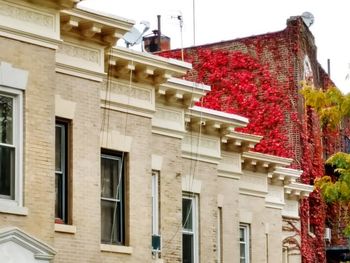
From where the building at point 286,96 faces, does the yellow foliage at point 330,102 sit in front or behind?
in front

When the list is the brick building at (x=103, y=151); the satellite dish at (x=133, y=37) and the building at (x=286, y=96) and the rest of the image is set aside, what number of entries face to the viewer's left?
0

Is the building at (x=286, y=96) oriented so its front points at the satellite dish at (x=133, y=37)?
no

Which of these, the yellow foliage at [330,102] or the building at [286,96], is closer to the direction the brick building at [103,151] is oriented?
the yellow foliage

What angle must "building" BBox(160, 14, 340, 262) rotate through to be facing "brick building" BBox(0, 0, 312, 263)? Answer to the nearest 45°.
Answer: approximately 45° to its right

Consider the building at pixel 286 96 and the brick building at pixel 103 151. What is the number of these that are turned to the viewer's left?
0

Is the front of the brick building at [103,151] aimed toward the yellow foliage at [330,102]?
no

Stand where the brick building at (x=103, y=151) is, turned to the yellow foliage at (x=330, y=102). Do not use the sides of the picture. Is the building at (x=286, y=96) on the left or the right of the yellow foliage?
left

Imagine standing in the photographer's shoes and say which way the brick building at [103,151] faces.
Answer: facing the viewer and to the right of the viewer

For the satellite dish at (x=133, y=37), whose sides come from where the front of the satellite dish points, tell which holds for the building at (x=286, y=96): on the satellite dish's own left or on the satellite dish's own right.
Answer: on the satellite dish's own left

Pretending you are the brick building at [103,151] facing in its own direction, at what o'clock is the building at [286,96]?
The building is roughly at 8 o'clock from the brick building.

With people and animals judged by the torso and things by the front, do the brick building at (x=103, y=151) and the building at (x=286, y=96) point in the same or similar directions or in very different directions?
same or similar directions
